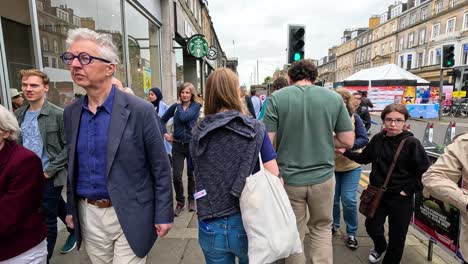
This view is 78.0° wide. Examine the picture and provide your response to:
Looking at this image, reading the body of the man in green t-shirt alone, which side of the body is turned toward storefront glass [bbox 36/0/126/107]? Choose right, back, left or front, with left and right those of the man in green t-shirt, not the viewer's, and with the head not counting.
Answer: left

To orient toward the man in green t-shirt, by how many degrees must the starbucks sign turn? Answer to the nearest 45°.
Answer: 0° — it already faces them

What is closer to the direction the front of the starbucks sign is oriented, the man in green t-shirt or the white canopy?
the man in green t-shirt

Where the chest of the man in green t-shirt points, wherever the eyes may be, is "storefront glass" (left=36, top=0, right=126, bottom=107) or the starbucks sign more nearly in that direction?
the starbucks sign

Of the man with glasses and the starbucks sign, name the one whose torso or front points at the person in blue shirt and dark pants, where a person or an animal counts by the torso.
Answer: the starbucks sign

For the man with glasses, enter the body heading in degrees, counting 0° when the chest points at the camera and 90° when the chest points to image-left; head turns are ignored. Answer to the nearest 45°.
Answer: approximately 45°

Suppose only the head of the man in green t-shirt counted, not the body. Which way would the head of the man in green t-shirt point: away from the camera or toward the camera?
away from the camera

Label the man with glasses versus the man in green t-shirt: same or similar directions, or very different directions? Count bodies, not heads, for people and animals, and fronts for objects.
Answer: very different directions

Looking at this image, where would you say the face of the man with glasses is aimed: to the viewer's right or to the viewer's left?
to the viewer's left

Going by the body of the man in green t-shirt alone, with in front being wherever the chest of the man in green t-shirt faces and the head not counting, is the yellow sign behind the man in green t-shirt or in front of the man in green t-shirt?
in front

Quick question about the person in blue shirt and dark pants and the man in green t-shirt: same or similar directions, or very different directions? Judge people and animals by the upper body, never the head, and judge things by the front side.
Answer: very different directions

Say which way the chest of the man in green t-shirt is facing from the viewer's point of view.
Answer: away from the camera

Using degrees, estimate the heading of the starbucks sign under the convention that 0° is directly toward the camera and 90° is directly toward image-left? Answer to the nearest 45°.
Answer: approximately 0°

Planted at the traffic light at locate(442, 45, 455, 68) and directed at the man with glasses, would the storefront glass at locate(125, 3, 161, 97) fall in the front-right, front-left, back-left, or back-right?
front-right
